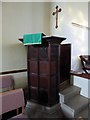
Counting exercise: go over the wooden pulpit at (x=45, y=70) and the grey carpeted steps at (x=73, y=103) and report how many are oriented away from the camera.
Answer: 0

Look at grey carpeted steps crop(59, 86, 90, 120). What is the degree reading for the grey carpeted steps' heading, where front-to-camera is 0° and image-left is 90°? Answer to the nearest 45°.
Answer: approximately 315°

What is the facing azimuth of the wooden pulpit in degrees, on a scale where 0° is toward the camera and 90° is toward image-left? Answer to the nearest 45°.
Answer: approximately 45°
